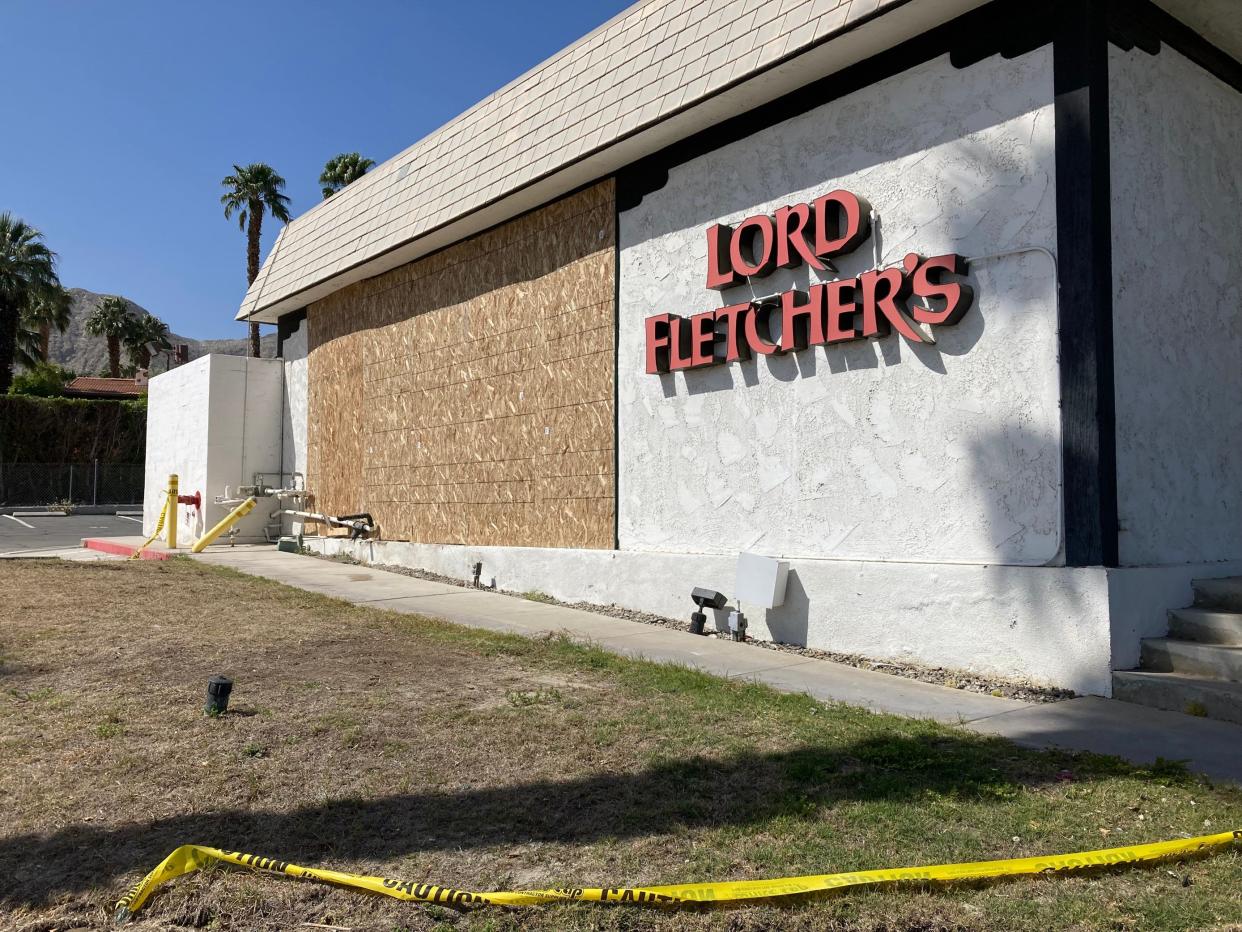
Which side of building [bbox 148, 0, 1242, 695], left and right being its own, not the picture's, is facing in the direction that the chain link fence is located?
right

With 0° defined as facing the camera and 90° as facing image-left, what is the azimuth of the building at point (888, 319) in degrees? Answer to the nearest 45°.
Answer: approximately 45°

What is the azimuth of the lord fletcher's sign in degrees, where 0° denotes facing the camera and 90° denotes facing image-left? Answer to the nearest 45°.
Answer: approximately 45°

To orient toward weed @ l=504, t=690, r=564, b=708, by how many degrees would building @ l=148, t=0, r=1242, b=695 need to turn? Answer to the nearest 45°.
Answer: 0° — it already faces it

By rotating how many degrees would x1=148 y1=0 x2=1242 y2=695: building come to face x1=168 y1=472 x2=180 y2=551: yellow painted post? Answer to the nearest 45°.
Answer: approximately 90° to its right

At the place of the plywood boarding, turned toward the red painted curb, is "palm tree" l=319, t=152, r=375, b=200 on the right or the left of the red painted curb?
right

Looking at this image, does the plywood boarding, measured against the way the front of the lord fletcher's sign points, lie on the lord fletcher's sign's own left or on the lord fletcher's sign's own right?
on the lord fletcher's sign's own right
